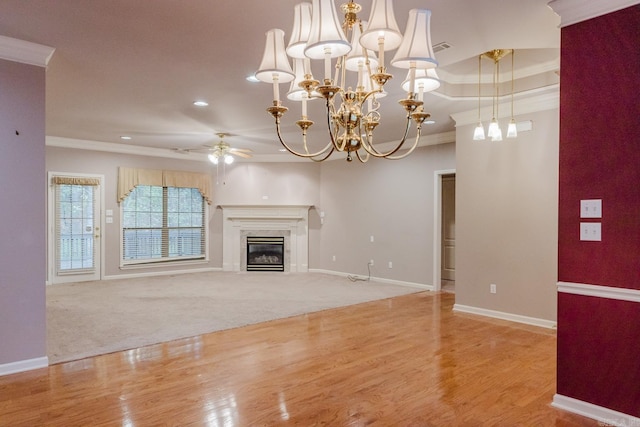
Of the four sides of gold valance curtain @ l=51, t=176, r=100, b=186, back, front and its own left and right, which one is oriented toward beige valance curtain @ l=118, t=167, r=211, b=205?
left

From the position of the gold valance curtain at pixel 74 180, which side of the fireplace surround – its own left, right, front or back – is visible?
right

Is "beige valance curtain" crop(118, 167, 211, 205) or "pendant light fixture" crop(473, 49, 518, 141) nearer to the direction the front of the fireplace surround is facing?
the pendant light fixture

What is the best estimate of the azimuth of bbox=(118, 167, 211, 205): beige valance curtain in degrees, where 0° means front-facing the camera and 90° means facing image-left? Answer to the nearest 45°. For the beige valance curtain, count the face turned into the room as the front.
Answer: approximately 0°

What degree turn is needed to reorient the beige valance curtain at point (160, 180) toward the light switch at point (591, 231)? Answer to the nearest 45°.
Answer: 0° — it already faces it

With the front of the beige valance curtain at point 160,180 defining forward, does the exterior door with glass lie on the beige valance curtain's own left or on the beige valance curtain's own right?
on the beige valance curtain's own right

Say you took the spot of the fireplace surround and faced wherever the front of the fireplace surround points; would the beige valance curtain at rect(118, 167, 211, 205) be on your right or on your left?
on your right

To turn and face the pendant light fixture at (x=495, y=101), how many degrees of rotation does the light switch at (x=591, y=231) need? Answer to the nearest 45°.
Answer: approximately 135° to its right

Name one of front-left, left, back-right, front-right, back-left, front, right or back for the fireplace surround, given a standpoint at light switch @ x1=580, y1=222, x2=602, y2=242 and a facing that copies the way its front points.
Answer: back-right

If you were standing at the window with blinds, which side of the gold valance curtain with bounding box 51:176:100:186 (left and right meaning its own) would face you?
left
